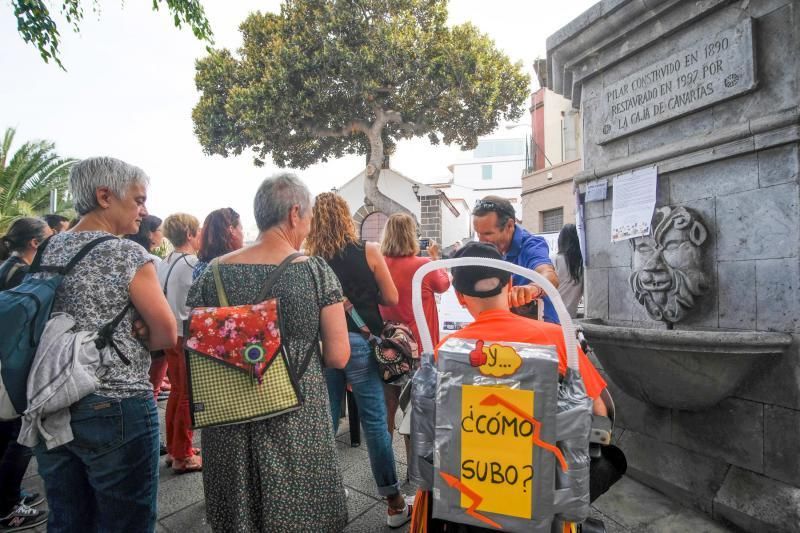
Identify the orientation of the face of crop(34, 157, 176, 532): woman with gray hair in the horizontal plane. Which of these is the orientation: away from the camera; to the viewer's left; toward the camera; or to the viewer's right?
to the viewer's right

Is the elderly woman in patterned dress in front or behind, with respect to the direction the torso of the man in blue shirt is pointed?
in front

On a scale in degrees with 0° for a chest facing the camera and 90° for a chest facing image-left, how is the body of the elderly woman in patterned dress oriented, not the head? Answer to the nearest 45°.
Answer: approximately 225°

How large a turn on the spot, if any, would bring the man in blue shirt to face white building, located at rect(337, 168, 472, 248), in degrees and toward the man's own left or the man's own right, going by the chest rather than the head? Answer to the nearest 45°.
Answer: approximately 135° to the man's own right

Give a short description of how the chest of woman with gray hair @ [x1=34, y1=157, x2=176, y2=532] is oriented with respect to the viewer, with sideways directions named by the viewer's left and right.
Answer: facing away from the viewer and to the right of the viewer

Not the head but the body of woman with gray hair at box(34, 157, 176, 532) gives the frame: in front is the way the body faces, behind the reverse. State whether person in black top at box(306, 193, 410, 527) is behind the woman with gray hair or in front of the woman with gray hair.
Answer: in front

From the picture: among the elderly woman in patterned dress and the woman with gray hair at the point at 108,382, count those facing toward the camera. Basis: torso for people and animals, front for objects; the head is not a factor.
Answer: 0

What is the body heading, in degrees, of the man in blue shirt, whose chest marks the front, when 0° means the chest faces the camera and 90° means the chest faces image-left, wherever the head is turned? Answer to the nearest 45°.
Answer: approximately 45°

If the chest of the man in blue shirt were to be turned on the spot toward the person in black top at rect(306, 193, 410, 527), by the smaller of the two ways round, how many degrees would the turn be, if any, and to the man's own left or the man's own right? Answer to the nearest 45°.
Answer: approximately 45° to the man's own right

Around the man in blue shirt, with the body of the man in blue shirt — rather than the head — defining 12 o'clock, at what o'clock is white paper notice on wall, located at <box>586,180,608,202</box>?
The white paper notice on wall is roughly at 6 o'clock from the man in blue shirt.

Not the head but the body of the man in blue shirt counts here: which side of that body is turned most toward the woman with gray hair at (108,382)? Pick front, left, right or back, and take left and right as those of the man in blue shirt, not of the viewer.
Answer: front

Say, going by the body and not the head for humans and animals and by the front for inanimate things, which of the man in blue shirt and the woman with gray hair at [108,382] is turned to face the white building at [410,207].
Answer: the woman with gray hair

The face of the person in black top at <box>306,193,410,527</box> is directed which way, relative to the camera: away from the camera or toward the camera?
away from the camera

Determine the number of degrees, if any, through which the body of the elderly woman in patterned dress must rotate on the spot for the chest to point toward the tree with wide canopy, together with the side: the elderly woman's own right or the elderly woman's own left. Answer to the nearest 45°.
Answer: approximately 45° to the elderly woman's own left
